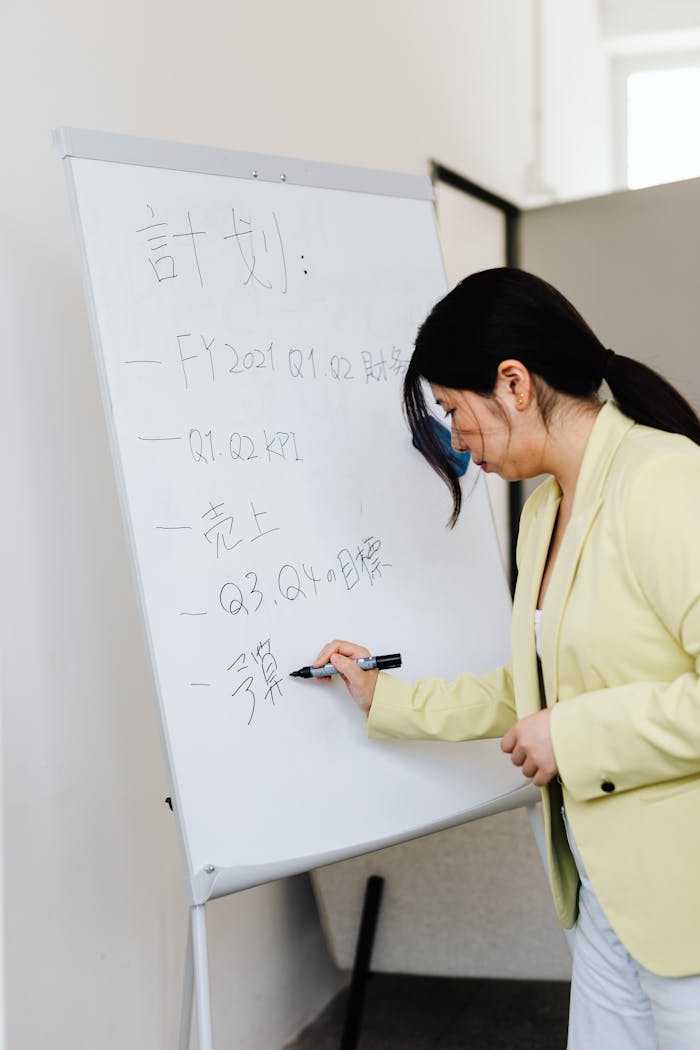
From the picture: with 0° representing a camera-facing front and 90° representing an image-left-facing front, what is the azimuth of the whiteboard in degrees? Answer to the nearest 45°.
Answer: approximately 315°

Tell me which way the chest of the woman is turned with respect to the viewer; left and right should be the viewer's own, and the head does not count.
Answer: facing to the left of the viewer

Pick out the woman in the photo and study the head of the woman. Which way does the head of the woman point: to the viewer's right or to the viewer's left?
to the viewer's left

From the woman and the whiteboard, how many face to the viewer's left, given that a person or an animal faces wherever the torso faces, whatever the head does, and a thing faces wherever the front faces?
1

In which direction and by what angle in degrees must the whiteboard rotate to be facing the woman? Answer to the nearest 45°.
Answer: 0° — it already faces them
